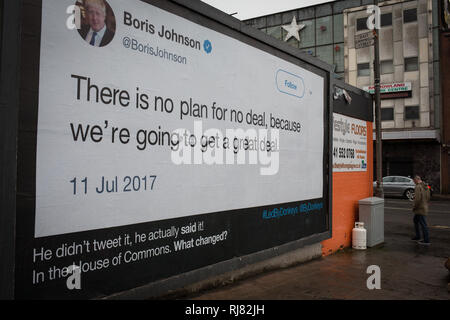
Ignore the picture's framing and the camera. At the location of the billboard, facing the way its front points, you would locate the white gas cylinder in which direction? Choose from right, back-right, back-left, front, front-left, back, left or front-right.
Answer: left

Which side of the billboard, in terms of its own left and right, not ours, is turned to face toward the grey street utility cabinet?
left

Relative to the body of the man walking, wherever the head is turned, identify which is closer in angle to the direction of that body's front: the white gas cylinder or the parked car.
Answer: the white gas cylinder

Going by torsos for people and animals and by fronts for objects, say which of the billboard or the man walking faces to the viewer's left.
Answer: the man walking

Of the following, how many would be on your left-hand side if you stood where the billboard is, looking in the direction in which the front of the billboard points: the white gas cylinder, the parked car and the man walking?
3

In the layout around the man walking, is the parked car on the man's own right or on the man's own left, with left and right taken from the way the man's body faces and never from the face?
on the man's own right

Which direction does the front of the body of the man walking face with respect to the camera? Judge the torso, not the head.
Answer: to the viewer's left

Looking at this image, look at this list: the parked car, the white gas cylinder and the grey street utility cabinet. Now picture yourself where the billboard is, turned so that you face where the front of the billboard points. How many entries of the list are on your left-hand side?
3

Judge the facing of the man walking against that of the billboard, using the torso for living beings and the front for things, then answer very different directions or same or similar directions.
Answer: very different directions

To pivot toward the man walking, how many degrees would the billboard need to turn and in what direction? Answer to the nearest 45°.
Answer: approximately 90° to its left
